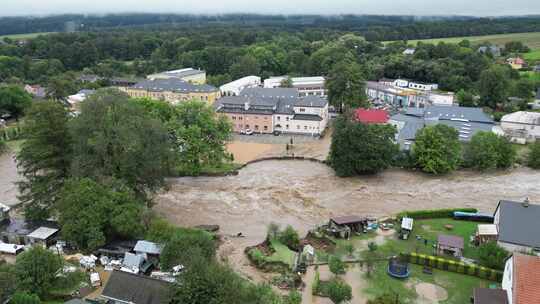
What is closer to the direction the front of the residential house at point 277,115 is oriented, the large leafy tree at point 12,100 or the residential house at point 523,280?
the residential house

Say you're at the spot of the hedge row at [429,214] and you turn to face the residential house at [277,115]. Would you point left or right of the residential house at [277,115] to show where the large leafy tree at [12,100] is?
left

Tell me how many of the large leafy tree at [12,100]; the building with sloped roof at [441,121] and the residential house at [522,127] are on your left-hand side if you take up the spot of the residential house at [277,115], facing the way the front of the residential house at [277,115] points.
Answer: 2

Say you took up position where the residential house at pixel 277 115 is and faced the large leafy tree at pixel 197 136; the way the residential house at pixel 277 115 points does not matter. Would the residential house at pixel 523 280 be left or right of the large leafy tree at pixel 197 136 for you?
left

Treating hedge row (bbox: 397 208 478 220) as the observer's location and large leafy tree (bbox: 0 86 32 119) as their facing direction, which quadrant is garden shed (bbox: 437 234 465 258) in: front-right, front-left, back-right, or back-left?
back-left

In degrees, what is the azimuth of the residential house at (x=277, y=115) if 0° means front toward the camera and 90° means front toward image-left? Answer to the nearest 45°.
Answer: approximately 0°

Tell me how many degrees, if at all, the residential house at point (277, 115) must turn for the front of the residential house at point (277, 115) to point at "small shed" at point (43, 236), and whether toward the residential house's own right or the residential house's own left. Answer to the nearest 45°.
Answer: approximately 45° to the residential house's own right

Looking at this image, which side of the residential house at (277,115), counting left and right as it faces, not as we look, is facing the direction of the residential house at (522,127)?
left

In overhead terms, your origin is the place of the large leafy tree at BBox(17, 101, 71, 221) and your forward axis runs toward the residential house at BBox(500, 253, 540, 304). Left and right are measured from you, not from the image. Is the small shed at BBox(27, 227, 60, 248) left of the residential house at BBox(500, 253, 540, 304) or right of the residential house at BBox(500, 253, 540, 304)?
right

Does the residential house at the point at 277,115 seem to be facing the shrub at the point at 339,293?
yes
